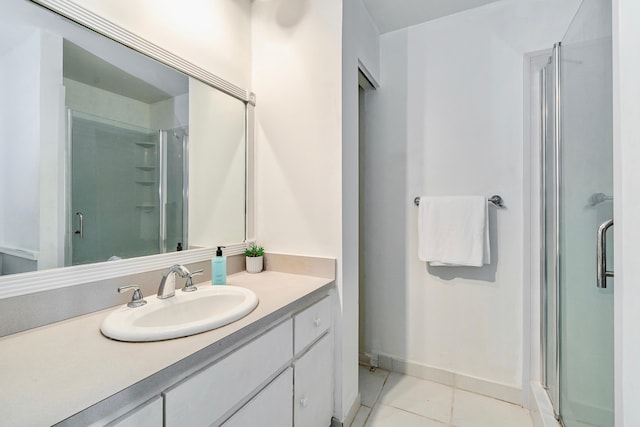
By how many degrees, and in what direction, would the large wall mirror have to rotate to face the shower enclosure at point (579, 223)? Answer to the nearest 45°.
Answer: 0° — it already faces it

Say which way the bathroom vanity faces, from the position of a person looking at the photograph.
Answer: facing the viewer and to the right of the viewer

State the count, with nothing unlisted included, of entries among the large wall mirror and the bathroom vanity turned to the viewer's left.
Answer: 0

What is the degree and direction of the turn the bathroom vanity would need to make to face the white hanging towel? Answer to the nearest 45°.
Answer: approximately 45° to its left

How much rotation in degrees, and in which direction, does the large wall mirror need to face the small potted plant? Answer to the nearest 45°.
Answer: approximately 45° to its left
